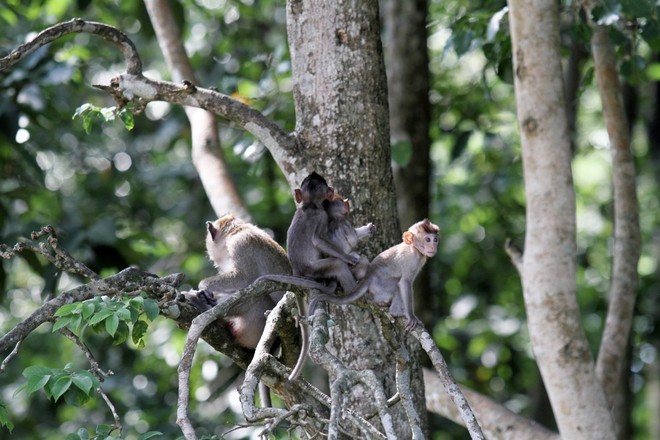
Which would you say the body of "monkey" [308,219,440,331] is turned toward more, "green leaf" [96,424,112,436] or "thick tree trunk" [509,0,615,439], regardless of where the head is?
the thick tree trunk

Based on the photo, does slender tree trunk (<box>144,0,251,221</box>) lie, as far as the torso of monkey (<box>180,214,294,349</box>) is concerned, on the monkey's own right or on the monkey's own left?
on the monkey's own right

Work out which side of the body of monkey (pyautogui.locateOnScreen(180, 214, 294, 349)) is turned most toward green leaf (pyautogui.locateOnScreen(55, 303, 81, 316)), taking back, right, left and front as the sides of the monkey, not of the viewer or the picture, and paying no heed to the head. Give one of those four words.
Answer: left

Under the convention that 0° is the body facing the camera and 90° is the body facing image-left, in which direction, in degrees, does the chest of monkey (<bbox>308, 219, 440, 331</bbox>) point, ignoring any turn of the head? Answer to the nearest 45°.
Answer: approximately 270°

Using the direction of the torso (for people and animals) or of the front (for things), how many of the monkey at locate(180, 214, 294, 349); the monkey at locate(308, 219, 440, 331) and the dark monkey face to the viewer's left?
1

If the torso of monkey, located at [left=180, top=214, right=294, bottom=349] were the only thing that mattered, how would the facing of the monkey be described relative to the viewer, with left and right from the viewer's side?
facing to the left of the viewer

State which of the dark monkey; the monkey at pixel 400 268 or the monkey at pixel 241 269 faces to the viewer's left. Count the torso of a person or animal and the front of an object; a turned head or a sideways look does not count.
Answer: the monkey at pixel 241 269

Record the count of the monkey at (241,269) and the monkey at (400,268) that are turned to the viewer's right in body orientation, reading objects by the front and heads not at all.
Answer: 1
